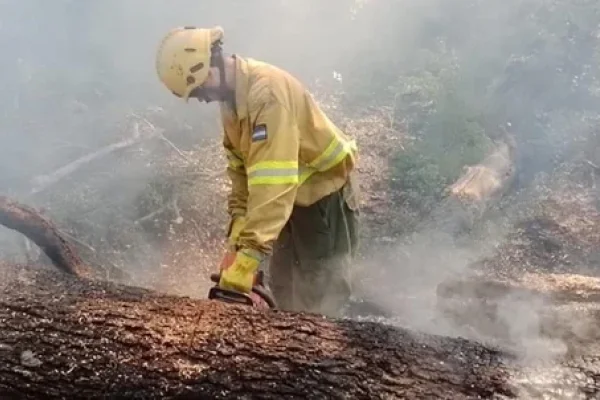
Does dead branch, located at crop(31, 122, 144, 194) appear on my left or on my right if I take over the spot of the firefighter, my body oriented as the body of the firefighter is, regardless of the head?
on my right

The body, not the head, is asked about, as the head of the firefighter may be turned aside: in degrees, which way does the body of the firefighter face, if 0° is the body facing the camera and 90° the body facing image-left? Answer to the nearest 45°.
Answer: approximately 90°

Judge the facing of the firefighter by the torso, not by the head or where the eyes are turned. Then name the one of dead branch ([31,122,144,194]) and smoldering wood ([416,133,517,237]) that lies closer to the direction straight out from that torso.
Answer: the dead branch

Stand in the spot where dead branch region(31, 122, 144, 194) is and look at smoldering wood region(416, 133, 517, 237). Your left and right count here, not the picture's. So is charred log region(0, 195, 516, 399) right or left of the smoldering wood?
right
